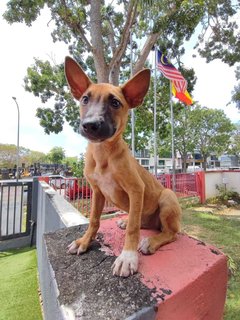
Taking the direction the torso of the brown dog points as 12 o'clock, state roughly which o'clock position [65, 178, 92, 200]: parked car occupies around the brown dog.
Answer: The parked car is roughly at 4 o'clock from the brown dog.

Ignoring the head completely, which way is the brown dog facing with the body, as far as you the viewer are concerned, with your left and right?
facing the viewer and to the left of the viewer

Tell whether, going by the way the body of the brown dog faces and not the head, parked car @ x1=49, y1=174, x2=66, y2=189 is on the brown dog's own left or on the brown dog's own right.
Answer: on the brown dog's own right

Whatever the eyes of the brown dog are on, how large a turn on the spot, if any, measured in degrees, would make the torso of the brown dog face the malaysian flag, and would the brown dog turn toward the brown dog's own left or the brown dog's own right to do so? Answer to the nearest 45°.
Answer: approximately 135° to the brown dog's own right
